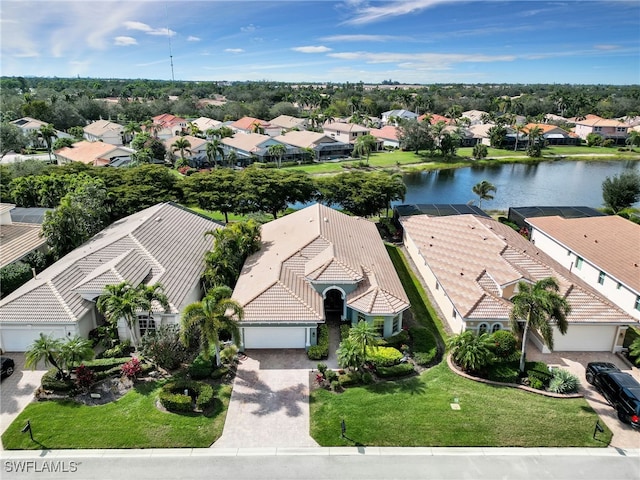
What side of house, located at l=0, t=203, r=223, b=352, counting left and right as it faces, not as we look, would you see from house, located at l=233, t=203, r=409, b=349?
left

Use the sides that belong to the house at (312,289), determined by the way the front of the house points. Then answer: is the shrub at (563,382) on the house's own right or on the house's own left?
on the house's own left

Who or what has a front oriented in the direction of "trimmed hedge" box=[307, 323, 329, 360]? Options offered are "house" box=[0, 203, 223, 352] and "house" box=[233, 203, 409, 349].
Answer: "house" box=[233, 203, 409, 349]

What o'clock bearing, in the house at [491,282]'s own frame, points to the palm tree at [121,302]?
The palm tree is roughly at 3 o'clock from the house.

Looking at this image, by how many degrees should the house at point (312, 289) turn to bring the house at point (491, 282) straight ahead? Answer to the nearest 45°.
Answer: approximately 90° to its left

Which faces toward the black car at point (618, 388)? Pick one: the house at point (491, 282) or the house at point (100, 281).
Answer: the house at point (491, 282)
